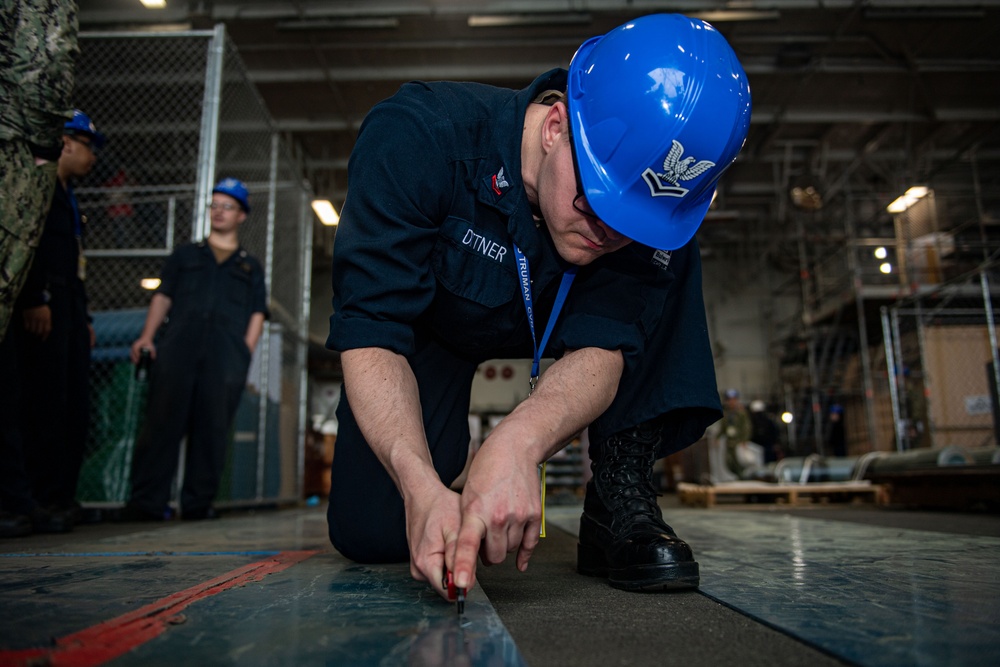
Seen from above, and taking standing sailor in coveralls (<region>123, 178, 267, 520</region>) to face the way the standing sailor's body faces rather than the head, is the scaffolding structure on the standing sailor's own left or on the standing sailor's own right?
on the standing sailor's own left

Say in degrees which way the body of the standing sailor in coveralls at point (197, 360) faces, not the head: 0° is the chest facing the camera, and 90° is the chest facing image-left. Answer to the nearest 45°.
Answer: approximately 0°

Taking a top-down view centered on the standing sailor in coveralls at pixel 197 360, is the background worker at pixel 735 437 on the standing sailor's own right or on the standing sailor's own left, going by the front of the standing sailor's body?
on the standing sailor's own left

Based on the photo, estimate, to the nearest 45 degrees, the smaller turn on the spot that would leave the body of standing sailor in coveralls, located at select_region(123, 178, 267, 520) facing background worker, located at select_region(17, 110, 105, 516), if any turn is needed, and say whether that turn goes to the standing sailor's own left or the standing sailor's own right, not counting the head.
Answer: approximately 45° to the standing sailor's own right

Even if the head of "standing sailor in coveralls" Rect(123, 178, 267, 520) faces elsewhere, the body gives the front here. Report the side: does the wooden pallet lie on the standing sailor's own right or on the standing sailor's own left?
on the standing sailor's own left

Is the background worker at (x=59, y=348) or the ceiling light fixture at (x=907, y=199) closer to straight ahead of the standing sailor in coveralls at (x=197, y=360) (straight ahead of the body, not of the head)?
the background worker

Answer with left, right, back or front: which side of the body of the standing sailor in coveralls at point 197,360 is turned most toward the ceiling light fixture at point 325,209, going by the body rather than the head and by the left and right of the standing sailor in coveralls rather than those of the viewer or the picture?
back

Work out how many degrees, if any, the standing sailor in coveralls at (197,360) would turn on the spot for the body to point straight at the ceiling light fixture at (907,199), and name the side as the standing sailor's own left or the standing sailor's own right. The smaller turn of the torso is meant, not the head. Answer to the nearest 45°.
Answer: approximately 90° to the standing sailor's own left
